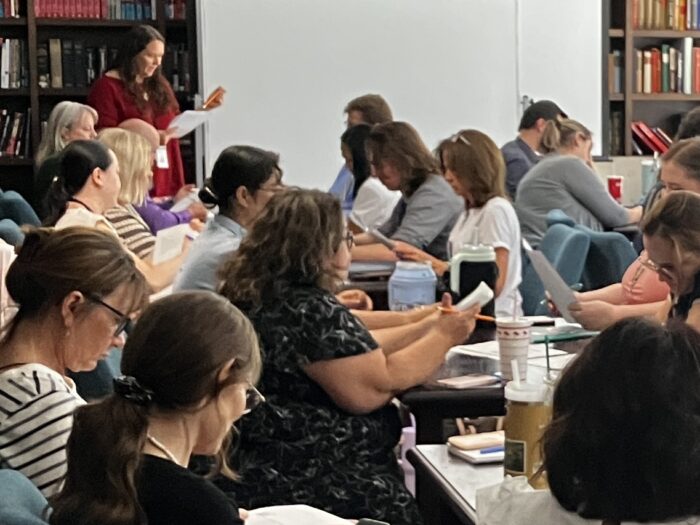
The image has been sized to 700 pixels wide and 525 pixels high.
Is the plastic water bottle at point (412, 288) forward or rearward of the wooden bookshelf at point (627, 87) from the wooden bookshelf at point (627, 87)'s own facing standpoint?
forward

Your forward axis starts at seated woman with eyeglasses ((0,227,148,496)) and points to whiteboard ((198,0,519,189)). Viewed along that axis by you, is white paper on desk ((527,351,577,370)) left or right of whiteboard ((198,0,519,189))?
right

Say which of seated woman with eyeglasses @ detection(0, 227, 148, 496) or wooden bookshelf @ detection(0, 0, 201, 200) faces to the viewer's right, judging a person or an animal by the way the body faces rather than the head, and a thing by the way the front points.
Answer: the seated woman with eyeglasses

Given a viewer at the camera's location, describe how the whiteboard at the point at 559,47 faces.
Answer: facing the viewer

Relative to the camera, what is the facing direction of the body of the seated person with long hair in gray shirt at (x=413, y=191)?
to the viewer's left

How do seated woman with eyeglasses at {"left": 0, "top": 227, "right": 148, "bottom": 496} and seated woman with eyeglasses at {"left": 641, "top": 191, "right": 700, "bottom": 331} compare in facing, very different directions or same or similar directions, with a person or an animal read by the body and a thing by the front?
very different directions

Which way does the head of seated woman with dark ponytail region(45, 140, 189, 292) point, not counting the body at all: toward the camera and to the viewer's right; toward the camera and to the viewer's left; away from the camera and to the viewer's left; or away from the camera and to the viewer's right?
away from the camera and to the viewer's right

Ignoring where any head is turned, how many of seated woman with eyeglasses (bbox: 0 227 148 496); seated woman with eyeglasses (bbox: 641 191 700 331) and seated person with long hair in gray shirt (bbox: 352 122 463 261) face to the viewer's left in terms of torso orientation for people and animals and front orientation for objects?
2

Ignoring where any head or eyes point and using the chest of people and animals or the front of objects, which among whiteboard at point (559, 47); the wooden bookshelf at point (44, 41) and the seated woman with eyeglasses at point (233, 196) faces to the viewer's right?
the seated woman with eyeglasses

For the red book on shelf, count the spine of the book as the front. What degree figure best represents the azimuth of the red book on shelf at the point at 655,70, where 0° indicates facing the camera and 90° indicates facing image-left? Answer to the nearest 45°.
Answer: approximately 0°

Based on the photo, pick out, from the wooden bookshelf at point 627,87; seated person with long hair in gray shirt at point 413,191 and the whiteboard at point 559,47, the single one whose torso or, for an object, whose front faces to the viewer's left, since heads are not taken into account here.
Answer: the seated person with long hair in gray shirt

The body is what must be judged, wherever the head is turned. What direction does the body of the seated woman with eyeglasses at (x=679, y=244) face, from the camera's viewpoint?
to the viewer's left

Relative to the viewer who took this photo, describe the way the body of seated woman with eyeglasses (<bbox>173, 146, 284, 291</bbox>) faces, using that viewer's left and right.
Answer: facing to the right of the viewer

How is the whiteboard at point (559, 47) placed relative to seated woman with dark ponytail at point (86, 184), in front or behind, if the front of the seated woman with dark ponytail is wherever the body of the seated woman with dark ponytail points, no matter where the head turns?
in front
